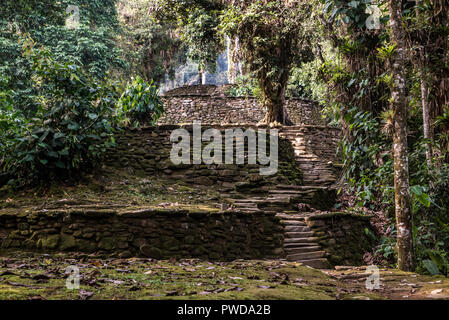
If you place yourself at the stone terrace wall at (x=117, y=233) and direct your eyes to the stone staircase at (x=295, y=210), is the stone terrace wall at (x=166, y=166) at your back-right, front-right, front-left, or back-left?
front-left

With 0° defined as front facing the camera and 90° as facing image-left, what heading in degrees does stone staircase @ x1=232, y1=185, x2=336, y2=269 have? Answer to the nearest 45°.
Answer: approximately 0°

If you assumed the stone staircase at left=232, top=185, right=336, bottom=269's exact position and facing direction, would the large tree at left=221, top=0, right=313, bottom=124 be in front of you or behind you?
behind

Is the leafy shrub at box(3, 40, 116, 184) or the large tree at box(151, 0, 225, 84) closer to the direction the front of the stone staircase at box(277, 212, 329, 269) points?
the leafy shrub

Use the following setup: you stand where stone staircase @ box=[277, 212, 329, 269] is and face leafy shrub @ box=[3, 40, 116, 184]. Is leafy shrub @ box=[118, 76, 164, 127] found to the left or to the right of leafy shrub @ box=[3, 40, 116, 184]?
right

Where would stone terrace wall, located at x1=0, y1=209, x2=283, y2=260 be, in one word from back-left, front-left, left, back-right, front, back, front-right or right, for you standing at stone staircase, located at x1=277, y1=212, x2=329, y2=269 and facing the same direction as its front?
front-right

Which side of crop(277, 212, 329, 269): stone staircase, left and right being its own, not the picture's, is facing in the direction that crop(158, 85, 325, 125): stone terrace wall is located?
back

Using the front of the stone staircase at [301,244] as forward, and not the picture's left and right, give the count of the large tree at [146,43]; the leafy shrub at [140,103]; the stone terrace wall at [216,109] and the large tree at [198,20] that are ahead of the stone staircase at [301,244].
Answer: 0

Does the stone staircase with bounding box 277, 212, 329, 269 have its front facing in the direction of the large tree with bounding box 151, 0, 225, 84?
no

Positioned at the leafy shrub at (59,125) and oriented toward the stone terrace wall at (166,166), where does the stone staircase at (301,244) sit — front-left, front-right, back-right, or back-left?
front-right

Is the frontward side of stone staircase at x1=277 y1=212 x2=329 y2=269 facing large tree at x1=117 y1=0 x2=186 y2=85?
no

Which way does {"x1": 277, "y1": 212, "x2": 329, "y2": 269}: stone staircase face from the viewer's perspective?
toward the camera

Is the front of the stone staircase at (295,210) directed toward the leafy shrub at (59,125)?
no
